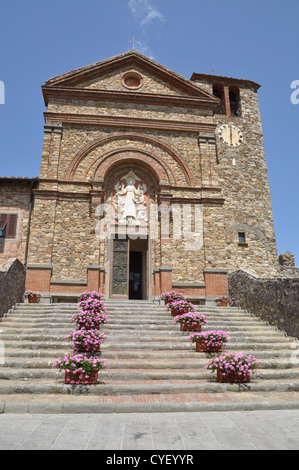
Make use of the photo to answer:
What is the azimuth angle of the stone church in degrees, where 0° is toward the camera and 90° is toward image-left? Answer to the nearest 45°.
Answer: approximately 0°

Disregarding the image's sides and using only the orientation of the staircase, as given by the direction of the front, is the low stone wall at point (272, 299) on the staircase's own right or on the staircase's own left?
on the staircase's own left

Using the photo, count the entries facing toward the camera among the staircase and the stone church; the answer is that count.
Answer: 2

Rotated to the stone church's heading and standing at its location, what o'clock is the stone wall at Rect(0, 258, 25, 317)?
The stone wall is roughly at 2 o'clock from the stone church.

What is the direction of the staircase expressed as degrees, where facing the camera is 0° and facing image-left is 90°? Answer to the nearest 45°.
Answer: approximately 0°

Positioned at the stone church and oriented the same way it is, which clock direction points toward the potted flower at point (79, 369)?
The potted flower is roughly at 12 o'clock from the stone church.
